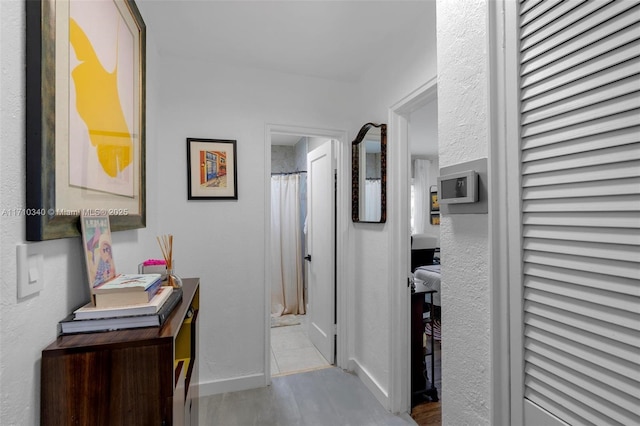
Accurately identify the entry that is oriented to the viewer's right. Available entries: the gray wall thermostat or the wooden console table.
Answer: the wooden console table

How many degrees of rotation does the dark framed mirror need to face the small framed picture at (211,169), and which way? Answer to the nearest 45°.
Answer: approximately 45° to its right

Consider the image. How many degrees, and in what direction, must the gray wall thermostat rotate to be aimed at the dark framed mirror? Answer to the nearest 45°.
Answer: approximately 90° to its right

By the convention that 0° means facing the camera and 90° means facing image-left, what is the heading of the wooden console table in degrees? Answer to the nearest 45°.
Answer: approximately 270°

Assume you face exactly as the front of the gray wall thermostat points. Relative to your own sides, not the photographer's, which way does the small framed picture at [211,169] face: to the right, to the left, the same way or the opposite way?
to the left

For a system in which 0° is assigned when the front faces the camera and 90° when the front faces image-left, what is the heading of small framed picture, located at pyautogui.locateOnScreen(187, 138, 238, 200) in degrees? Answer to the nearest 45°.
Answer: approximately 0°

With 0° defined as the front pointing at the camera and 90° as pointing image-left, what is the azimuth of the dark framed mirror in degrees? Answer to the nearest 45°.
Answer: approximately 45°

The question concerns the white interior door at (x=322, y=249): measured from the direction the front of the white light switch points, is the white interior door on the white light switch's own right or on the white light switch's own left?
on the white light switch's own left

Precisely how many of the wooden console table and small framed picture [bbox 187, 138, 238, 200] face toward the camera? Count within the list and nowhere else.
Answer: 1

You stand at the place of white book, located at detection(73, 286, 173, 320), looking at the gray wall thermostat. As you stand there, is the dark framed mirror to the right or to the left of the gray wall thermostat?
left

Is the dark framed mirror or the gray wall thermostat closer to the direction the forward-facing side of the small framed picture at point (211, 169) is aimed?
the gray wall thermostat

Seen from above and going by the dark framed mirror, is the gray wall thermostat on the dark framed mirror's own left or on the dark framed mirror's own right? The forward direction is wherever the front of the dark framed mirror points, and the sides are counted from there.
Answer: on the dark framed mirror's own left
